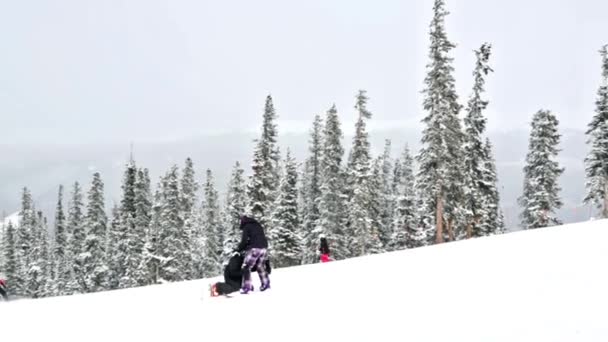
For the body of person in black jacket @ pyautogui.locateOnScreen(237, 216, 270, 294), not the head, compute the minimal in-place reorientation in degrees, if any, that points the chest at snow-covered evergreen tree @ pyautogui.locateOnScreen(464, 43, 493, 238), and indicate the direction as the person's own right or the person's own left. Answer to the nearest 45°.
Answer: approximately 135° to the person's own right

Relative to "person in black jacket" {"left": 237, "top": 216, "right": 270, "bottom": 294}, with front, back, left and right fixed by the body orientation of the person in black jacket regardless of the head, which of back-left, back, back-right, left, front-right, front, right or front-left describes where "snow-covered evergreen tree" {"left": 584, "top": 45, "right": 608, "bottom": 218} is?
back-right

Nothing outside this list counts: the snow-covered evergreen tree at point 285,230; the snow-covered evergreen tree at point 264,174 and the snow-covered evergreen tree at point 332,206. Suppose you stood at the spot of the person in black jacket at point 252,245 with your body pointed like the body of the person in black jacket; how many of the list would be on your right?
3

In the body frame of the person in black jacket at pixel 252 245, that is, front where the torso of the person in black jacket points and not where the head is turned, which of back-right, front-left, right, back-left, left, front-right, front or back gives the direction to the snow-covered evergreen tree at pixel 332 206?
right

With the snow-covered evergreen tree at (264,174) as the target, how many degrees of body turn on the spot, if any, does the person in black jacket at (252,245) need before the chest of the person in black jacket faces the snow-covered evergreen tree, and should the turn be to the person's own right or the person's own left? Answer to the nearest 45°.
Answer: approximately 90° to the person's own right

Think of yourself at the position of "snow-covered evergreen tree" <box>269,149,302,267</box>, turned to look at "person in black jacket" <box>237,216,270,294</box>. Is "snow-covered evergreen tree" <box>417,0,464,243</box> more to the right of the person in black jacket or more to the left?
left

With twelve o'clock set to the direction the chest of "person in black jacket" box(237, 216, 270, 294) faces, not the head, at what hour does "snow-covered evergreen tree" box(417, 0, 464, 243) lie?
The snow-covered evergreen tree is roughly at 4 o'clock from the person in black jacket.

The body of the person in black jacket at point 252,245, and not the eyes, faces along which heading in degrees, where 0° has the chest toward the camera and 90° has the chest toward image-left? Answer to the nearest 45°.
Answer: approximately 90°

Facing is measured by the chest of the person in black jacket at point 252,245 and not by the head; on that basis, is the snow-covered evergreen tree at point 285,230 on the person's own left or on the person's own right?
on the person's own right

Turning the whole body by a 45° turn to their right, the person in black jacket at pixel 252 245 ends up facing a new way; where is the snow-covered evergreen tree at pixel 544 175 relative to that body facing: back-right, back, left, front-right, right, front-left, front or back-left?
right

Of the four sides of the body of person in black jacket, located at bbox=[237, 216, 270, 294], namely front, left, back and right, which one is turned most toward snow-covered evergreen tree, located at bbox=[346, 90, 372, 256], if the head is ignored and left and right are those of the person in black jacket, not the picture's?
right

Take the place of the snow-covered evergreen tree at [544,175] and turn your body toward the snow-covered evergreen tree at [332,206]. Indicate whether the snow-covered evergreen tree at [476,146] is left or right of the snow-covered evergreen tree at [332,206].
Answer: left
